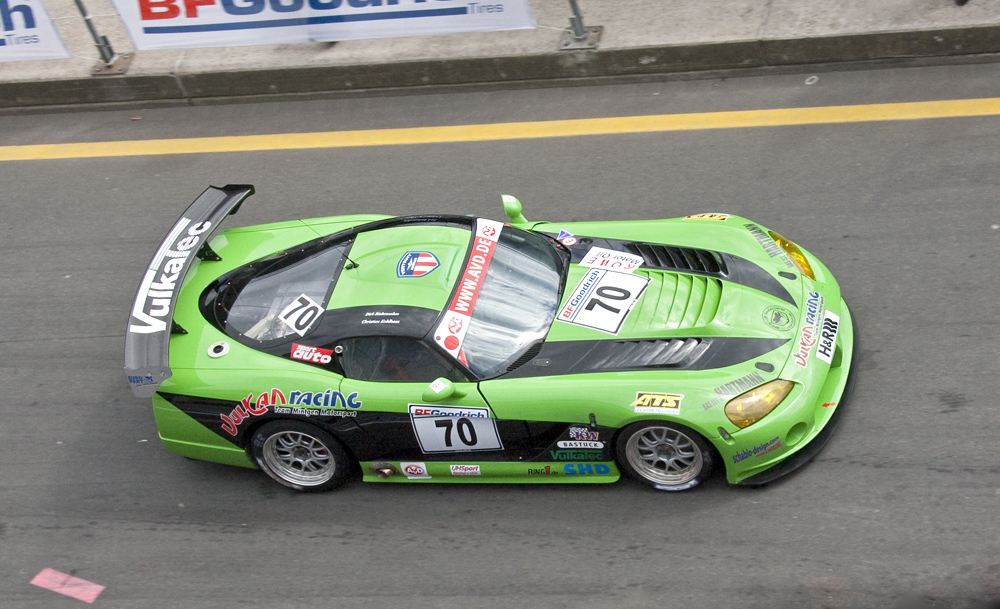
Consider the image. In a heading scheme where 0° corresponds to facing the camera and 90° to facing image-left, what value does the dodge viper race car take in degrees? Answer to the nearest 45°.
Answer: approximately 270°

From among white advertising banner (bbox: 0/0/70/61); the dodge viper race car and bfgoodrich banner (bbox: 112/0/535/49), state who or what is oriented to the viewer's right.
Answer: the dodge viper race car

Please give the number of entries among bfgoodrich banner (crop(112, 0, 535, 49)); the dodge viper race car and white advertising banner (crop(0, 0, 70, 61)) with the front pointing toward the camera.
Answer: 2

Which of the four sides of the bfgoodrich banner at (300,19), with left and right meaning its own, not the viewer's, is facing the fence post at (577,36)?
left

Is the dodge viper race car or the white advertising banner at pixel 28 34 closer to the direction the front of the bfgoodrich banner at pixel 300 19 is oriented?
the dodge viper race car

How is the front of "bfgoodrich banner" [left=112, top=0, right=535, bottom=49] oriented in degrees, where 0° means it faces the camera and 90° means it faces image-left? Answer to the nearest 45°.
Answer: approximately 0°

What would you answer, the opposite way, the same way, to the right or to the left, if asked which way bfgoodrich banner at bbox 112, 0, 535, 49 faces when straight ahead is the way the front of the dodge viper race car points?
to the right

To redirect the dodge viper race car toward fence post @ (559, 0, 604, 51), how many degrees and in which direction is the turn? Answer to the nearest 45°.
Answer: approximately 90° to its left

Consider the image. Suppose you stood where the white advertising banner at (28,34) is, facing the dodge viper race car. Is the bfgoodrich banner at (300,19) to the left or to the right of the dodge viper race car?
left

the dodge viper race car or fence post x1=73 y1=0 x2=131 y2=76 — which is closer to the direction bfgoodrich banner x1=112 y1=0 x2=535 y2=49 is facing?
the dodge viper race car

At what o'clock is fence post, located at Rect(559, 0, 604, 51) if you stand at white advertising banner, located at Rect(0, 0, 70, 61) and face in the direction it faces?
The fence post is roughly at 10 o'clock from the white advertising banner.

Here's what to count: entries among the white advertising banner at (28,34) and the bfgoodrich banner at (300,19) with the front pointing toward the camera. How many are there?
2

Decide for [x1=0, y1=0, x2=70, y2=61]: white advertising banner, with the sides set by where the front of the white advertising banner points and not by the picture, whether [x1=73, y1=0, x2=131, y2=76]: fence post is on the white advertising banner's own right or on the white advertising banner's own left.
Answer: on the white advertising banner's own left

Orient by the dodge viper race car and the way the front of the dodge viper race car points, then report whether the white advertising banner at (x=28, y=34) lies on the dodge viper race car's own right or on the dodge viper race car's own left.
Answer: on the dodge viper race car's own left
